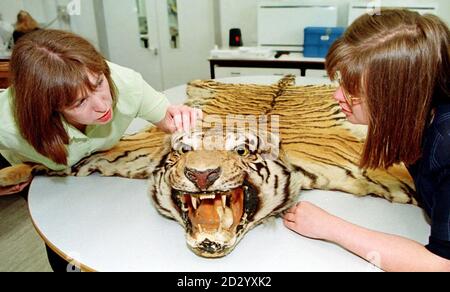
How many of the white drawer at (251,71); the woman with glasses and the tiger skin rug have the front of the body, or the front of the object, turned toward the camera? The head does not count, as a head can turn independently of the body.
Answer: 2

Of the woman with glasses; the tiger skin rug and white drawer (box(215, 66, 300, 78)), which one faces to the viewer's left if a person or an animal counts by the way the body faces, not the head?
the woman with glasses

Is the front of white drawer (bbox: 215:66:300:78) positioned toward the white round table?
yes

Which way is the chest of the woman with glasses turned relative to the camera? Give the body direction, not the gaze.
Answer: to the viewer's left

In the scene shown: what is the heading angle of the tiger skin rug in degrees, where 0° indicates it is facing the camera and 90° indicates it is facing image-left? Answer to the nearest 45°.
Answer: approximately 0°

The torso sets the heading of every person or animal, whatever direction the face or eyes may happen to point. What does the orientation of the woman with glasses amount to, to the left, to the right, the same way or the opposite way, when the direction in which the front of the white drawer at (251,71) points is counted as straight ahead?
to the right

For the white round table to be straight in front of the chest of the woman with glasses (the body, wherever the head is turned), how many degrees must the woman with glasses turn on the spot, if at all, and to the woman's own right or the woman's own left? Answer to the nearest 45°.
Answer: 0° — they already face it

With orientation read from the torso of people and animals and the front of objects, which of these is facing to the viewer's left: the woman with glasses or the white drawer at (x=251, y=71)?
the woman with glasses

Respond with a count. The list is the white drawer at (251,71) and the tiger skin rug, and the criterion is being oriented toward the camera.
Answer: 2

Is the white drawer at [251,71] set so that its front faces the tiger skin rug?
yes

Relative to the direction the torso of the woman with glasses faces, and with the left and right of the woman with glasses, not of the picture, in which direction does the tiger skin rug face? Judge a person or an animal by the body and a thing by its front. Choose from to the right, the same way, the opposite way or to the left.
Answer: to the left
